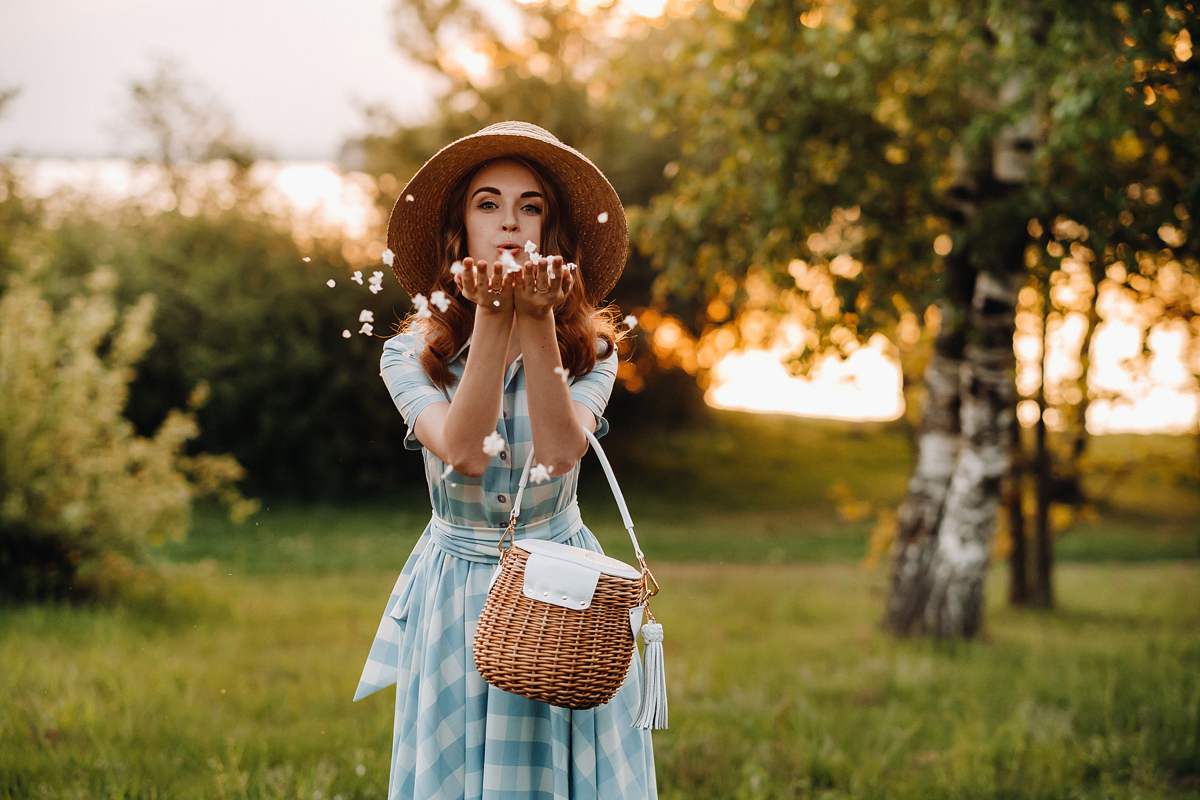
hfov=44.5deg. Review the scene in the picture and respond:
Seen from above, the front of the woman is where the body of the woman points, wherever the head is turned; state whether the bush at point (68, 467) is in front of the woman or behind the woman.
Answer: behind

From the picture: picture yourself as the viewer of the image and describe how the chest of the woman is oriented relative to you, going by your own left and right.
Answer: facing the viewer

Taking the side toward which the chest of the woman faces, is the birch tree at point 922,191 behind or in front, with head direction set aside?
behind
